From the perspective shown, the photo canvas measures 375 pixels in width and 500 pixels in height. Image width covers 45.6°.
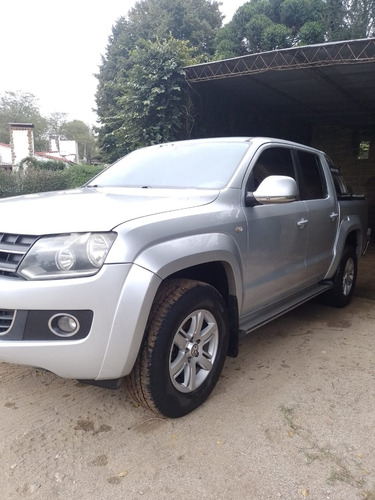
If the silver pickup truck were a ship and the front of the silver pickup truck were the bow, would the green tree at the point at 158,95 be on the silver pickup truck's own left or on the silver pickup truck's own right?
on the silver pickup truck's own right

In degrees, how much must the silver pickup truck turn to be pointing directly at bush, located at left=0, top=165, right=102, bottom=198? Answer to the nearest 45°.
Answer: approximately 90° to its right

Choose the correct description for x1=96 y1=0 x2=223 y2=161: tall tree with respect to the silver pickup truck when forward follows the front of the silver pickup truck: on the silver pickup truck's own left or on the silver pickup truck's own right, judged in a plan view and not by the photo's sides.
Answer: on the silver pickup truck's own right

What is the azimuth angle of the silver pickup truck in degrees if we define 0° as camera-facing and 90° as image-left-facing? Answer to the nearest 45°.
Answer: approximately 45°
